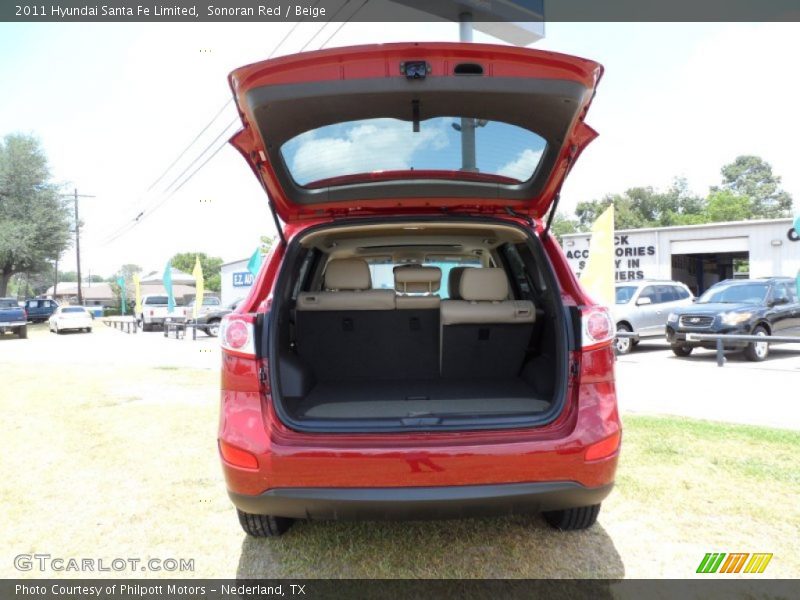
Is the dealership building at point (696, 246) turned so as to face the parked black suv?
yes

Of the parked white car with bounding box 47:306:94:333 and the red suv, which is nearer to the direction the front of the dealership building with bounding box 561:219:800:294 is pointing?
the red suv

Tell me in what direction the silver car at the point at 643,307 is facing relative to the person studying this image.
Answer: facing the viewer and to the left of the viewer

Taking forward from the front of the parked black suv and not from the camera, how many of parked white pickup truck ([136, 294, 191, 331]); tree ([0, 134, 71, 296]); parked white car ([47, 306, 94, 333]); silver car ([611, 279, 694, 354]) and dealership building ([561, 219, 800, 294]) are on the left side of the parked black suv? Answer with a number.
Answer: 0

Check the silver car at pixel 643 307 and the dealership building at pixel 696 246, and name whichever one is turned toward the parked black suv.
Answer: the dealership building

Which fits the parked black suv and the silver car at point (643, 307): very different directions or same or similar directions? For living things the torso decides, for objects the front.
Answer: same or similar directions

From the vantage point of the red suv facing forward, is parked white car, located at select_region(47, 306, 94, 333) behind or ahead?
ahead

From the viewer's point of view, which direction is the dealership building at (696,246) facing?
toward the camera

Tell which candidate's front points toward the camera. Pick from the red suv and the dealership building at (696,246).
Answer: the dealership building

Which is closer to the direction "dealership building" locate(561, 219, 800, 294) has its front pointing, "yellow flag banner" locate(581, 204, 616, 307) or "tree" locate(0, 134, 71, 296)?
the yellow flag banner

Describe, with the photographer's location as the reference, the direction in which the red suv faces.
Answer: facing away from the viewer

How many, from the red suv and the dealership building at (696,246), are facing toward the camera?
1

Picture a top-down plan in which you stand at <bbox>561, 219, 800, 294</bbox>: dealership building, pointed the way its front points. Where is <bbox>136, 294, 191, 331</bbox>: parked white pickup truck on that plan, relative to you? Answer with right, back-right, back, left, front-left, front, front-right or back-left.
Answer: right

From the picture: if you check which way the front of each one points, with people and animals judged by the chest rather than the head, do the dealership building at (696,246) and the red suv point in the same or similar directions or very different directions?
very different directions

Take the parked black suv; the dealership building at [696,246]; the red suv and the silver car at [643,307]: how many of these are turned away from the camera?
1

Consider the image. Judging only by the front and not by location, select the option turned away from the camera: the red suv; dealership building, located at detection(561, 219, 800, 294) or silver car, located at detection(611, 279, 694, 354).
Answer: the red suv
